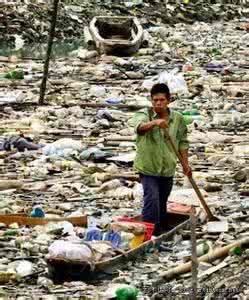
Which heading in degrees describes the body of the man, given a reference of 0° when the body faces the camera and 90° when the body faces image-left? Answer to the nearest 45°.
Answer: approximately 0°

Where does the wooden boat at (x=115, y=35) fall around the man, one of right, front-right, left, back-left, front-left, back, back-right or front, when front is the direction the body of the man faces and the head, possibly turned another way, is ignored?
back

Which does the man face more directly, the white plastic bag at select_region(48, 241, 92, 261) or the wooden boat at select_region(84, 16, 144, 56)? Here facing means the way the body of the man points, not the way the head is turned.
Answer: the white plastic bag

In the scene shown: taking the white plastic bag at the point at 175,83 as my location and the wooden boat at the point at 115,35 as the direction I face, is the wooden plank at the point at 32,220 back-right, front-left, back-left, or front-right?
back-left

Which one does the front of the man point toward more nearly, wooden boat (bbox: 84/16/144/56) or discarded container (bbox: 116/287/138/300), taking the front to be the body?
the discarded container

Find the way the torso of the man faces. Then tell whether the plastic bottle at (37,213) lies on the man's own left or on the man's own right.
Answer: on the man's own right

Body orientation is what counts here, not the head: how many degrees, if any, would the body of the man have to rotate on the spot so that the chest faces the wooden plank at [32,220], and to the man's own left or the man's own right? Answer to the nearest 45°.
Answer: approximately 90° to the man's own right

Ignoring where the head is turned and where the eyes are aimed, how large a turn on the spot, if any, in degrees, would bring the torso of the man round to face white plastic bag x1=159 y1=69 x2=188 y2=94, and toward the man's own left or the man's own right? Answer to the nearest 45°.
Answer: approximately 180°
